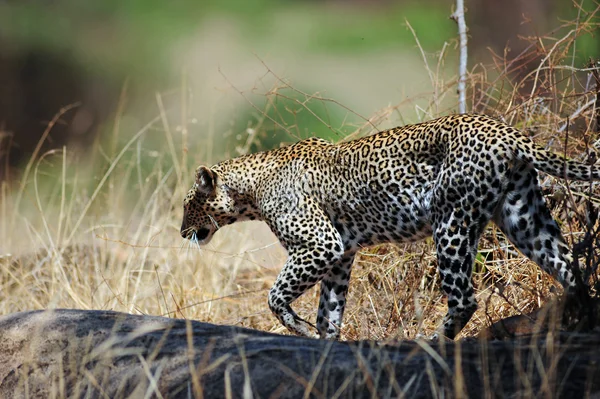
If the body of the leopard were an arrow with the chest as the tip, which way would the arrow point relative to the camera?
to the viewer's left

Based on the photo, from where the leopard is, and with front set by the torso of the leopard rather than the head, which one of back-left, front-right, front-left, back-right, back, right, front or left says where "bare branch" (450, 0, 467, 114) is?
right
